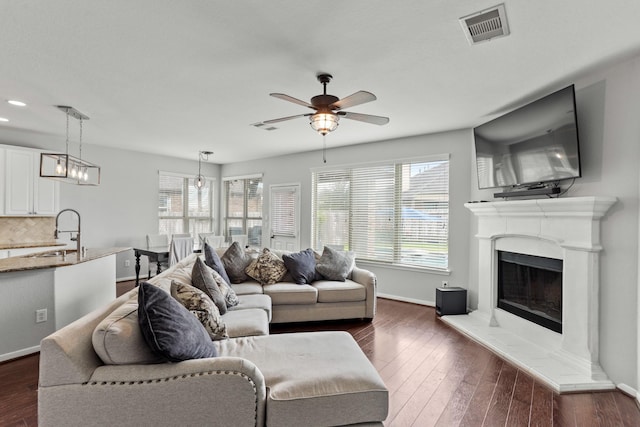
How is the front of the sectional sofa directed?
to the viewer's right

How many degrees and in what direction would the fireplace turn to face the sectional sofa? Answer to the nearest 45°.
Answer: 0° — it already faces it

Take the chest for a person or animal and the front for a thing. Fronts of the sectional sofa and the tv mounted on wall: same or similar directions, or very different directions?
very different directions

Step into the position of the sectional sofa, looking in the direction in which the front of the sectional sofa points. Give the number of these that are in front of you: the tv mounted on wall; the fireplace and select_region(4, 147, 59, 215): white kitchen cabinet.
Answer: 2

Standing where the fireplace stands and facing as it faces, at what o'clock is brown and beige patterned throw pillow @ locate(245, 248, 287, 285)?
The brown and beige patterned throw pillow is roughly at 1 o'clock from the fireplace.

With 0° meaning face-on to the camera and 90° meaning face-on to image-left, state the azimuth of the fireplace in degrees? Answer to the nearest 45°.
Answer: approximately 45°

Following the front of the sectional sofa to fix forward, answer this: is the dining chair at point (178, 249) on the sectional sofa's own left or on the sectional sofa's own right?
on the sectional sofa's own left
